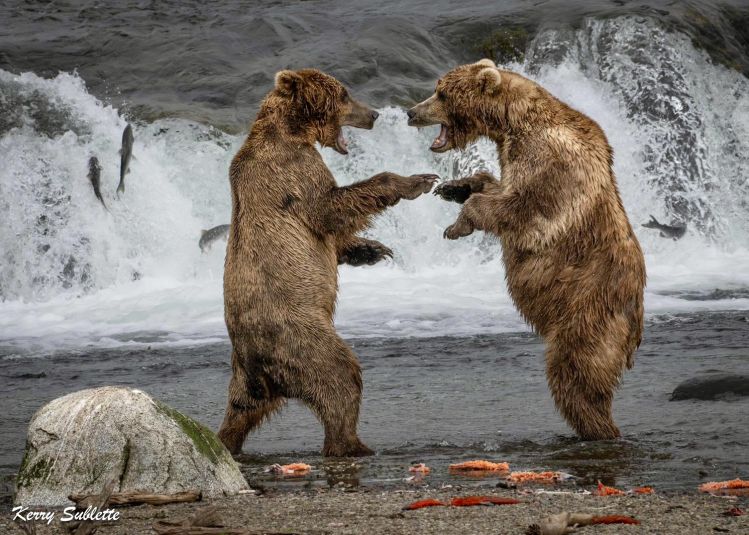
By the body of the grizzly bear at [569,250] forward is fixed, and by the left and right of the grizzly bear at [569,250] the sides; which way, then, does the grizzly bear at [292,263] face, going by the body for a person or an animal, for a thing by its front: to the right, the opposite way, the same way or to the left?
the opposite way

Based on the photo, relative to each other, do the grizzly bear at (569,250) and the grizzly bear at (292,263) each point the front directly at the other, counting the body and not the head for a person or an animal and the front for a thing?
yes

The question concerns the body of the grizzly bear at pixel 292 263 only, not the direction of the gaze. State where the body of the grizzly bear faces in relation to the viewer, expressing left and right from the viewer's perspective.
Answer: facing to the right of the viewer

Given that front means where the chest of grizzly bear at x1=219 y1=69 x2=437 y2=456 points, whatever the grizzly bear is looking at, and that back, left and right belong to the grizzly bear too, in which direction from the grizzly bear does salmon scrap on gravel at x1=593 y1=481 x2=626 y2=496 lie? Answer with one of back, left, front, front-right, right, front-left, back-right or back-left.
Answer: front-right

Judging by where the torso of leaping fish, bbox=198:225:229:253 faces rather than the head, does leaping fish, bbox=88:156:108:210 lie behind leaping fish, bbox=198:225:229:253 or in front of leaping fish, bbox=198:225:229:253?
behind

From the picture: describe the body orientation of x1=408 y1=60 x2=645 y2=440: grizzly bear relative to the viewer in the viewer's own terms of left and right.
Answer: facing to the left of the viewer

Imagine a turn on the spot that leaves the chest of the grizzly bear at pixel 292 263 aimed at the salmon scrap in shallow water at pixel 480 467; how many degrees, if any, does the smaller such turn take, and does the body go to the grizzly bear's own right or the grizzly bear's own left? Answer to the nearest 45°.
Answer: approximately 45° to the grizzly bear's own right

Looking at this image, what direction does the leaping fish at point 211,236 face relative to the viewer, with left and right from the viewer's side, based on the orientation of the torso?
facing to the right of the viewer
